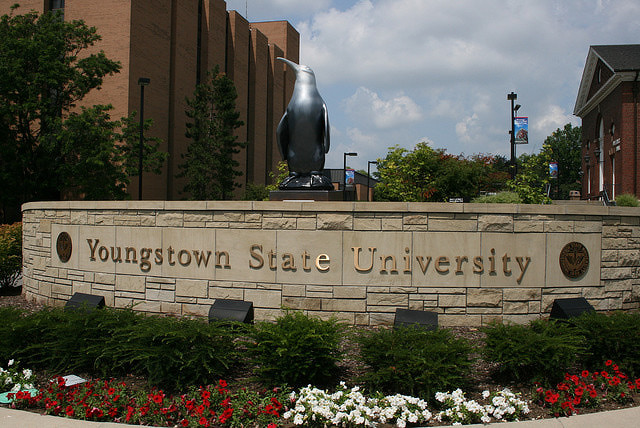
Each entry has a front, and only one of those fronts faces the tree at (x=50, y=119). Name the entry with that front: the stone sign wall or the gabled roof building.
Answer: the gabled roof building

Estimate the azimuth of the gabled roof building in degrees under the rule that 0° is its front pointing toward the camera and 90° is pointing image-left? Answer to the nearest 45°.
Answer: approximately 45°

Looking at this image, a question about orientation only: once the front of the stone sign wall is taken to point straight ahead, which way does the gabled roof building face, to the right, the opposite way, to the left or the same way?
to the right

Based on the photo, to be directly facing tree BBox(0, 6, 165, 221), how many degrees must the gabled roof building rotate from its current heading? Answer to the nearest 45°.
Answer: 0° — it already faces it

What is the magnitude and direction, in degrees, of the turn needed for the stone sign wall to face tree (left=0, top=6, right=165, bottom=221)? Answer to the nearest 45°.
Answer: approximately 135° to its right

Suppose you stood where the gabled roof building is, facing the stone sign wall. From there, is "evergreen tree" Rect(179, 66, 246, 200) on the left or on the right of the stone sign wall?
right

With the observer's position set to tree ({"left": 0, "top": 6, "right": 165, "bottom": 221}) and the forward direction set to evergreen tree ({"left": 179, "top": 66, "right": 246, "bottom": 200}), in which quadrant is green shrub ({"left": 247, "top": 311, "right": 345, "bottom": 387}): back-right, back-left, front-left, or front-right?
back-right

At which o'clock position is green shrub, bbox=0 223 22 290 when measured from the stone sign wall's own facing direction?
The green shrub is roughly at 4 o'clock from the stone sign wall.

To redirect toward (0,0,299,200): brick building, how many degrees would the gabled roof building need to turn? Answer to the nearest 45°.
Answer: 0° — it already faces it

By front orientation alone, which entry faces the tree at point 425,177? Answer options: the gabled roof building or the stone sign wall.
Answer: the gabled roof building

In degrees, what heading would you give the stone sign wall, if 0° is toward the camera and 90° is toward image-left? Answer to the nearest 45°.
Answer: approximately 0°

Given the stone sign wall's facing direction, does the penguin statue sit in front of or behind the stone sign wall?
behind
